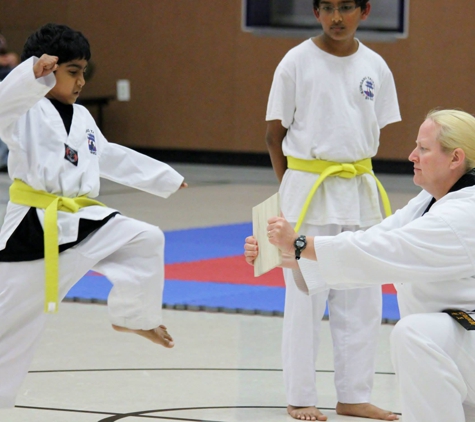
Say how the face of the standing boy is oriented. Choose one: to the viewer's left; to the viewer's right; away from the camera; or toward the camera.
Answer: toward the camera

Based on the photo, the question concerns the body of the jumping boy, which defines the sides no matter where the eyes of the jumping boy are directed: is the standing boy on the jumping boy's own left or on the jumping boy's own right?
on the jumping boy's own left
